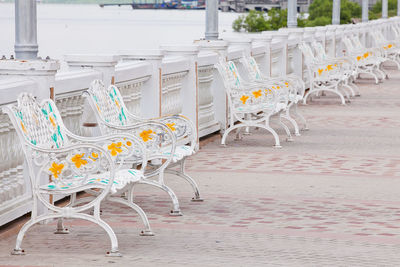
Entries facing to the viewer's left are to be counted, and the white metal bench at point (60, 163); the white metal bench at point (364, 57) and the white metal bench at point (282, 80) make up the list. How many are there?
0

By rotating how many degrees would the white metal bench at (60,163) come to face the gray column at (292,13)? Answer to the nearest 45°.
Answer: approximately 135° to its left

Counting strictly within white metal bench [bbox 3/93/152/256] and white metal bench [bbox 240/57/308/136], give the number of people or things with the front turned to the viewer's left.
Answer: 0

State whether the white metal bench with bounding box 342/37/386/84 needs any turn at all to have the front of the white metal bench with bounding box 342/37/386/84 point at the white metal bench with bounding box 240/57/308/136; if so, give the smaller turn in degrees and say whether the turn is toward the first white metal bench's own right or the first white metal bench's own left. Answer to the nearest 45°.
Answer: approximately 45° to the first white metal bench's own right

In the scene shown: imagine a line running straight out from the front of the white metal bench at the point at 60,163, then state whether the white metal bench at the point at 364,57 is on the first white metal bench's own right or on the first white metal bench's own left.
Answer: on the first white metal bench's own left

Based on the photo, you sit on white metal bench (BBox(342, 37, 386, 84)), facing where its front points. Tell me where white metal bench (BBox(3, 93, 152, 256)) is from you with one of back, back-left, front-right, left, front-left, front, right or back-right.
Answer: front-right

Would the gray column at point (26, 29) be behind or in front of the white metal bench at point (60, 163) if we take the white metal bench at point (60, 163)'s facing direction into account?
behind

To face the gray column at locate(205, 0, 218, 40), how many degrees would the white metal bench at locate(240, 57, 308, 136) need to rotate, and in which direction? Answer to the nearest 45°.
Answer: approximately 180°

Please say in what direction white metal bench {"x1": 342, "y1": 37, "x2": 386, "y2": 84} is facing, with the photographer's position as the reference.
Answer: facing the viewer and to the right of the viewer
